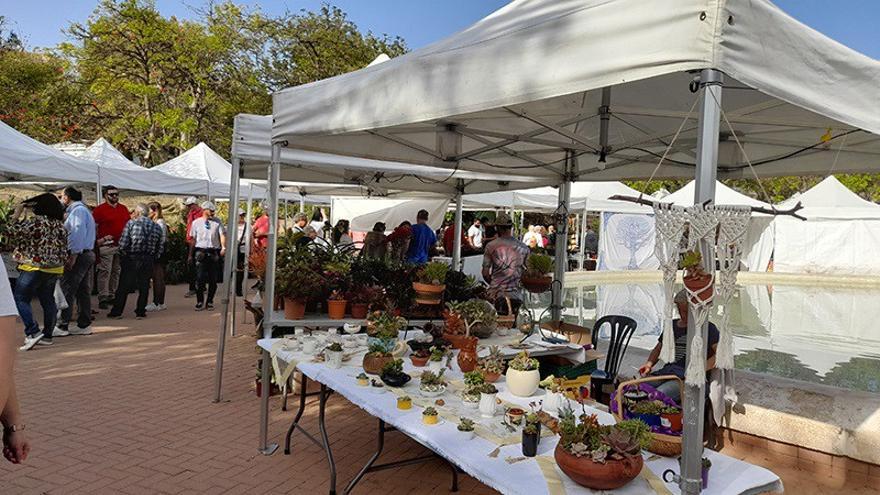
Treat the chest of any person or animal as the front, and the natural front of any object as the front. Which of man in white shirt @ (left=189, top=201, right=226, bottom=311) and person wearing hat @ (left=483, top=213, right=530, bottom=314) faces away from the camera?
the person wearing hat

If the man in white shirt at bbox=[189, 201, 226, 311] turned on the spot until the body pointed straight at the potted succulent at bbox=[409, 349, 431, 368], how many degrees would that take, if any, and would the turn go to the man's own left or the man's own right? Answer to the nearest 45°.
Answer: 0° — they already face it

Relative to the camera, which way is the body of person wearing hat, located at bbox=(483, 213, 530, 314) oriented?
away from the camera

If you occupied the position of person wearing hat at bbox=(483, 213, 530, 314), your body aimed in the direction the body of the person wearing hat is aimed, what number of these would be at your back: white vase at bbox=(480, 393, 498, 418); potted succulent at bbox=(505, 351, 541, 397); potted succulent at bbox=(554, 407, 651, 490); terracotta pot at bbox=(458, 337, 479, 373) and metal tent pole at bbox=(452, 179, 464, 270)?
4

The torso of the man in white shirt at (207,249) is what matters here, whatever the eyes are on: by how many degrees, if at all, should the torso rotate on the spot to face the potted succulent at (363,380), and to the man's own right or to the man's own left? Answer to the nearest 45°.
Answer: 0° — they already face it

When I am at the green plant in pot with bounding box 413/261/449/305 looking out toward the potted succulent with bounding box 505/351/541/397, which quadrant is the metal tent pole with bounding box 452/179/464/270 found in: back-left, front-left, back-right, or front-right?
back-left

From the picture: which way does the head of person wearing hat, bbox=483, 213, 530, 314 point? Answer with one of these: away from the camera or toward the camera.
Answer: away from the camera

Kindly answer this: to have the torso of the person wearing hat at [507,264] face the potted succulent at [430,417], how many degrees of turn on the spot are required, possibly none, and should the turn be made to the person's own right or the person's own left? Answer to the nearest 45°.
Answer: approximately 180°
